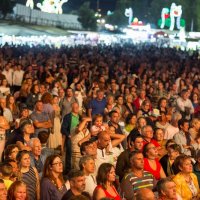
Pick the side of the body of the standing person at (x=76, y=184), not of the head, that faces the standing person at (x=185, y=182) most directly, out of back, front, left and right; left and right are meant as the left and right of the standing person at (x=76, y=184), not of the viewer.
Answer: left

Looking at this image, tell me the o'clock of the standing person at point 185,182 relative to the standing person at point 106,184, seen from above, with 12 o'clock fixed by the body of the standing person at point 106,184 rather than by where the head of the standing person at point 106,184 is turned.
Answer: the standing person at point 185,182 is roughly at 9 o'clock from the standing person at point 106,184.

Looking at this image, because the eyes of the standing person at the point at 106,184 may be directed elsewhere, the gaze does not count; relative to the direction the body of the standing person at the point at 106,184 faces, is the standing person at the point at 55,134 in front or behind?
behind
